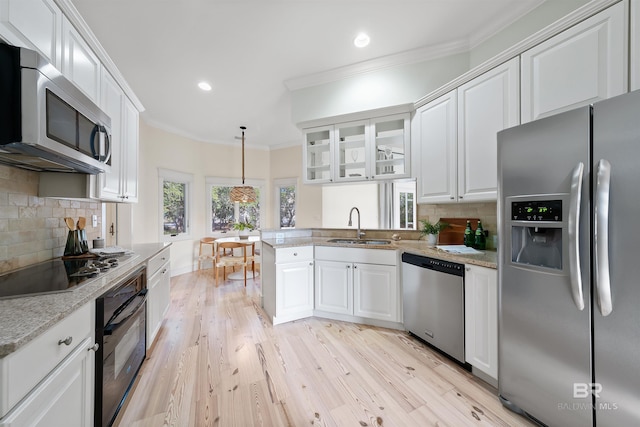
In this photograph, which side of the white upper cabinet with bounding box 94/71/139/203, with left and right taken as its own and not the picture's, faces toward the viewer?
right

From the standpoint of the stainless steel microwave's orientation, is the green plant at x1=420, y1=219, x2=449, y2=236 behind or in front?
in front

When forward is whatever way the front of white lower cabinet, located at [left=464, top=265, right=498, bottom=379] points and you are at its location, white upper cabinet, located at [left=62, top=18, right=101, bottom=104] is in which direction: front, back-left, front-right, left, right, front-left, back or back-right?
front

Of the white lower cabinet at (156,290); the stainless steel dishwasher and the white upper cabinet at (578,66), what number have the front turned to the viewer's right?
1

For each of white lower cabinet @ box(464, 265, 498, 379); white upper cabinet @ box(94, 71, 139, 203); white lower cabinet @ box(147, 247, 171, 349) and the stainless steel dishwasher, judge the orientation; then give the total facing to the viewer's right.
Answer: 2

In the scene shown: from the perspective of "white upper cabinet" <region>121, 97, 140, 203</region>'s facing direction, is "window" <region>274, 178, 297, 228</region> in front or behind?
in front

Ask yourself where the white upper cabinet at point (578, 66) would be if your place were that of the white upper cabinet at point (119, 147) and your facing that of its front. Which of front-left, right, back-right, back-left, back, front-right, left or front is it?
front-right

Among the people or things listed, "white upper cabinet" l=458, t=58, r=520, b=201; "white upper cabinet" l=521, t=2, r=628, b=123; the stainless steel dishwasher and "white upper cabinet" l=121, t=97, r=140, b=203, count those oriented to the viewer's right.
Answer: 1

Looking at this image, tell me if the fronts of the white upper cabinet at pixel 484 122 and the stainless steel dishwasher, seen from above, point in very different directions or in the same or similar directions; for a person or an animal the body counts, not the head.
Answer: same or similar directions

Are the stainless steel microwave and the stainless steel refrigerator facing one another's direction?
yes

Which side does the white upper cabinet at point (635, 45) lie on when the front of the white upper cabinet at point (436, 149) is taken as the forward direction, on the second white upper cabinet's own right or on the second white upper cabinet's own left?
on the second white upper cabinet's own left

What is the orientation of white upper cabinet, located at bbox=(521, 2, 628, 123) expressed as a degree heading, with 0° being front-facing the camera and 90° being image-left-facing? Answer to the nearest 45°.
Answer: approximately 45°

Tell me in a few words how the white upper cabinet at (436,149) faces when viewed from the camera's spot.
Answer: facing the viewer and to the left of the viewer

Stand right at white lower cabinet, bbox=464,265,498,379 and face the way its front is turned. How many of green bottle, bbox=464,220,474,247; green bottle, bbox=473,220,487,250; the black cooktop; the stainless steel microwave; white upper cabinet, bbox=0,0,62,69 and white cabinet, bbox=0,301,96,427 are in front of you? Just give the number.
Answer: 4

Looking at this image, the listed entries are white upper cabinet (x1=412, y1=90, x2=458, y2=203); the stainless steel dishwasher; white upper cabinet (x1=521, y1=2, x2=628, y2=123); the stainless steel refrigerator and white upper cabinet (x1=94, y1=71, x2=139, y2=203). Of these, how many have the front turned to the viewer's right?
1

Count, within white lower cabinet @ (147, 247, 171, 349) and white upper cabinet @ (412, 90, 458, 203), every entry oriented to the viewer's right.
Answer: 1

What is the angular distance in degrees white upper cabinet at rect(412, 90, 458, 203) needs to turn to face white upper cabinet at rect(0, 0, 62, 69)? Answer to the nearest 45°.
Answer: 0° — it already faces it
